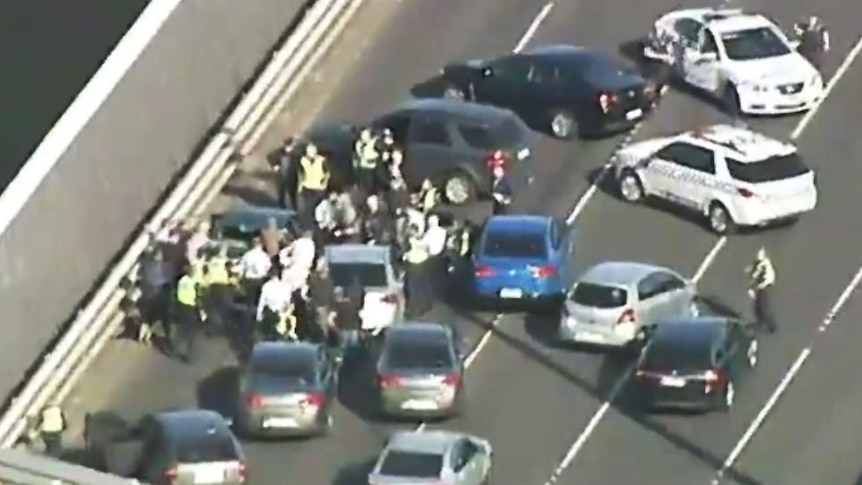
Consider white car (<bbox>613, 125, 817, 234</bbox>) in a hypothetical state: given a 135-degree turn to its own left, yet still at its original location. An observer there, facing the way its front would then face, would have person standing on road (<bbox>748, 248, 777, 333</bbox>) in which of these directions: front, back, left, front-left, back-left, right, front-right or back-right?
front

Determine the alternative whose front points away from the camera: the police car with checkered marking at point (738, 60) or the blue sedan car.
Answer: the blue sedan car

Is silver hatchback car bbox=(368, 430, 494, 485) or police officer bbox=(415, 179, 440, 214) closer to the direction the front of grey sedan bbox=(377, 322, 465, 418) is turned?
the police officer

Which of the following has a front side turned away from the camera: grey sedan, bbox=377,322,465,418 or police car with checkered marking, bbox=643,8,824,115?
the grey sedan

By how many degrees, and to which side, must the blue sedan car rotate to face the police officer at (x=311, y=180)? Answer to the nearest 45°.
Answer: approximately 45° to its left

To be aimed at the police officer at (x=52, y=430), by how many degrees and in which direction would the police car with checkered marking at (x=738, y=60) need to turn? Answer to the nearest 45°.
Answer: approximately 90° to its right

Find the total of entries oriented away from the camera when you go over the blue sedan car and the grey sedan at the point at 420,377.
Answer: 2

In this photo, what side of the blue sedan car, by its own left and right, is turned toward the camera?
back

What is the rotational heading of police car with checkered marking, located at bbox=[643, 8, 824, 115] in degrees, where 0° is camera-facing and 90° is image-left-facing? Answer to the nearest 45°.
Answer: approximately 315°

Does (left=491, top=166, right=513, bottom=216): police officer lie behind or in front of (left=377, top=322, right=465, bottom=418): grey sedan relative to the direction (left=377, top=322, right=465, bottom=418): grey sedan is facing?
in front

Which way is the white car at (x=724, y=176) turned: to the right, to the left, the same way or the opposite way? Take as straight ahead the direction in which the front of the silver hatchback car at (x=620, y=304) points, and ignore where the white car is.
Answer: to the left

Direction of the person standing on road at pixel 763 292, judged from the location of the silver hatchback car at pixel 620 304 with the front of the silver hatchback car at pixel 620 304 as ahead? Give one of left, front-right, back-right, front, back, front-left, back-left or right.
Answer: front-right

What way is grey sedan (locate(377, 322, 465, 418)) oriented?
away from the camera

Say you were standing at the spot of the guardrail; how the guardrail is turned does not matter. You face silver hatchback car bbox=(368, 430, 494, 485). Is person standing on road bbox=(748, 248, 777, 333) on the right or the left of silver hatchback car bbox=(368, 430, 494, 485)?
left

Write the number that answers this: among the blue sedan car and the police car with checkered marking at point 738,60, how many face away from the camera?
1
